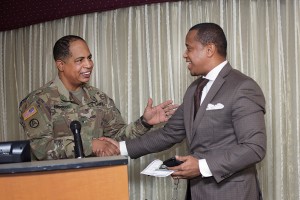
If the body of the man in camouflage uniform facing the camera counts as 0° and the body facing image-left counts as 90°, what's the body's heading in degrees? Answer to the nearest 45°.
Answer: approximately 315°

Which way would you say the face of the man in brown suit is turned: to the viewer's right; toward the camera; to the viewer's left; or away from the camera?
to the viewer's left

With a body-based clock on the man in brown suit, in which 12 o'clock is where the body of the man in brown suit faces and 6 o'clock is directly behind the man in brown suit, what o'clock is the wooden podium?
The wooden podium is roughly at 12 o'clock from the man in brown suit.

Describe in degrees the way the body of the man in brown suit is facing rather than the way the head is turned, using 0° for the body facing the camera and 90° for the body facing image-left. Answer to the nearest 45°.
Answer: approximately 45°

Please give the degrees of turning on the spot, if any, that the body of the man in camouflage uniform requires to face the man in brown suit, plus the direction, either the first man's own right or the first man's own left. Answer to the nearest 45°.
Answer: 0° — they already face them

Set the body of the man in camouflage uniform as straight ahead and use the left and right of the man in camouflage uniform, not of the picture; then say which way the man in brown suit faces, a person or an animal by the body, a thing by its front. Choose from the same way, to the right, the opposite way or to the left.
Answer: to the right
